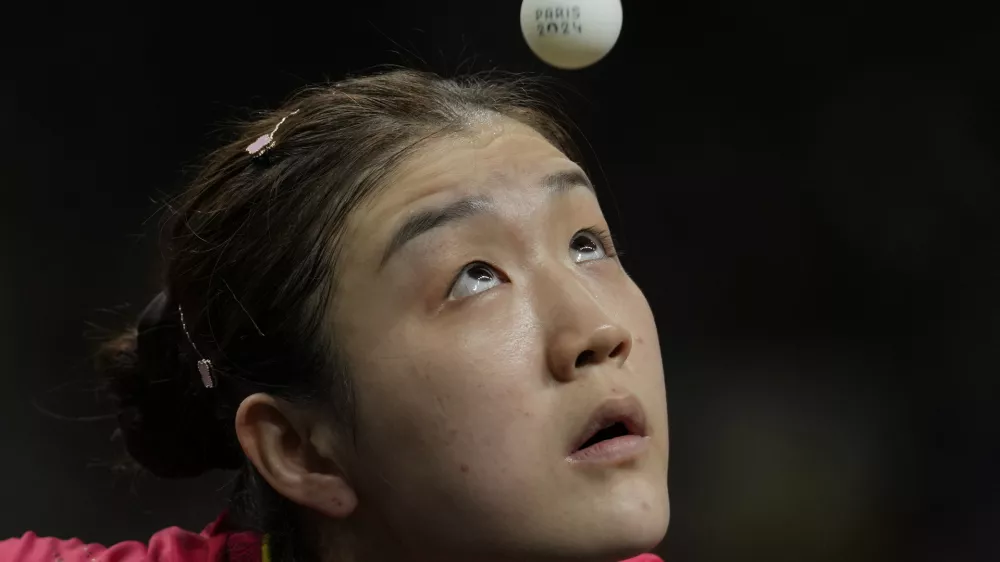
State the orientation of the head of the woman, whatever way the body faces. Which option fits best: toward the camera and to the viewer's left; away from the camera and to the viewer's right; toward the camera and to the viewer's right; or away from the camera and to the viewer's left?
toward the camera and to the viewer's right
